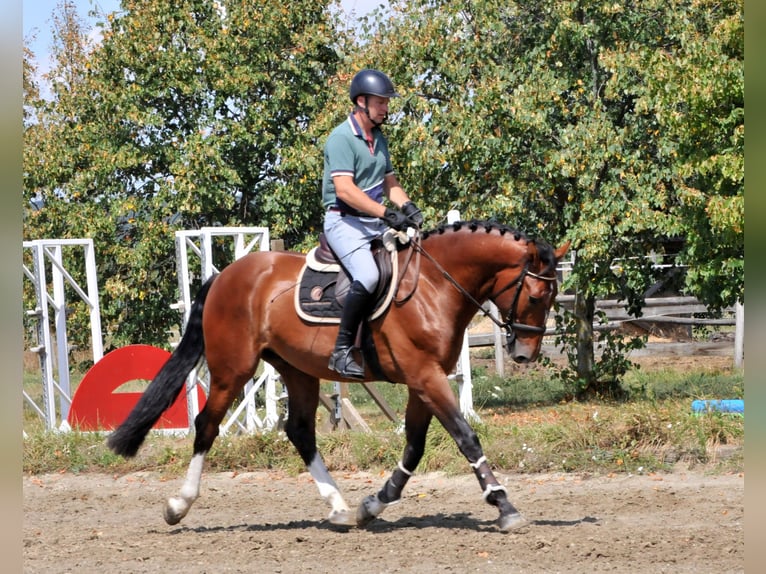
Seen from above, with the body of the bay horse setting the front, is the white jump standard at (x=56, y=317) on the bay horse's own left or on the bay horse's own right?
on the bay horse's own left

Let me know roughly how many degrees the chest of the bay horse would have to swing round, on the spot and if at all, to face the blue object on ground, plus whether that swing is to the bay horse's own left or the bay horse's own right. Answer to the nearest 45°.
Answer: approximately 45° to the bay horse's own left

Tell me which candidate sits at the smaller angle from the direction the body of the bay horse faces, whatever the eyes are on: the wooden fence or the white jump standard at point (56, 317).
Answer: the wooden fence

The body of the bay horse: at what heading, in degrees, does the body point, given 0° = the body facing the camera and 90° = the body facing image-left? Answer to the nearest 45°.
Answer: approximately 270°

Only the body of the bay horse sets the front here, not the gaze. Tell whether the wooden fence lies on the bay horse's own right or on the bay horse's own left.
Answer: on the bay horse's own left
